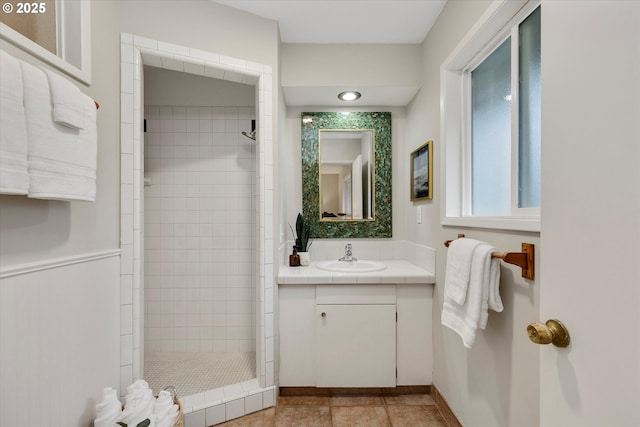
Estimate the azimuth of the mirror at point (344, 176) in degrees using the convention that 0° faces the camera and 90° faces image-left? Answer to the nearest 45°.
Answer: approximately 0°

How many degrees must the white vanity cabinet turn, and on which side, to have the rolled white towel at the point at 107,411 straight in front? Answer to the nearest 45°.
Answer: approximately 45° to its right

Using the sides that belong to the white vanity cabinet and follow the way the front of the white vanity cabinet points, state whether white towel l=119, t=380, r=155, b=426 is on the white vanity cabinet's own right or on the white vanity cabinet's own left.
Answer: on the white vanity cabinet's own right

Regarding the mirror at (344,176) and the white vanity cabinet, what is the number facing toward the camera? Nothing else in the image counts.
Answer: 2

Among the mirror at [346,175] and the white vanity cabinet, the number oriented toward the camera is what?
2

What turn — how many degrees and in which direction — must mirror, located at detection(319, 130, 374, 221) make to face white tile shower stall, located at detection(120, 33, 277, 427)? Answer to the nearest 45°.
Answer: approximately 45° to its right

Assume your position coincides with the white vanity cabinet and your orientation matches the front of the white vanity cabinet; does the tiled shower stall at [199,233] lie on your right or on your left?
on your right

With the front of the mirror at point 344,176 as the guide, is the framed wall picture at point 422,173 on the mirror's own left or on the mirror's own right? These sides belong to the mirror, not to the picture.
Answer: on the mirror's own left
